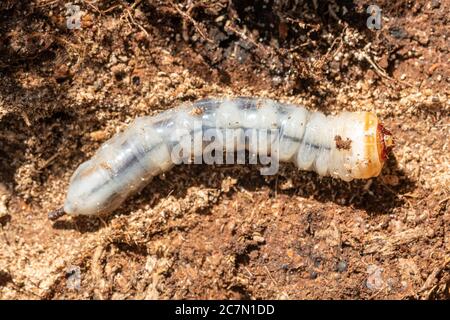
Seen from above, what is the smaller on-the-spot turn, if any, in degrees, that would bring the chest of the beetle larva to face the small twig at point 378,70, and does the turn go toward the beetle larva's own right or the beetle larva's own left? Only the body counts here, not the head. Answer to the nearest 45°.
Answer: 0° — it already faces it

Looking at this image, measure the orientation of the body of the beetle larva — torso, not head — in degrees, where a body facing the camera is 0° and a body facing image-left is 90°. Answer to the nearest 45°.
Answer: approximately 270°
